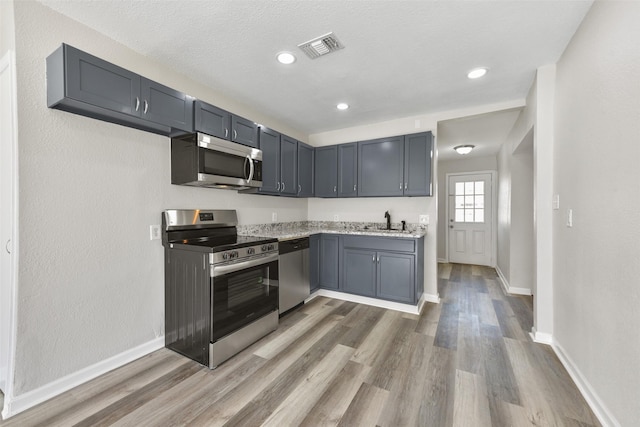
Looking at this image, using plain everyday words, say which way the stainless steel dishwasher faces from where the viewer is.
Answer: facing the viewer and to the right of the viewer

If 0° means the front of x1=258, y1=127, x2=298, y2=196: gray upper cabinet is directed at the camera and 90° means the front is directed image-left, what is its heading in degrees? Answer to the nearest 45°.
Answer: approximately 315°

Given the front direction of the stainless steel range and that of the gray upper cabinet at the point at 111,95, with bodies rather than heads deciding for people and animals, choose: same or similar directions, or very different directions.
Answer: same or similar directions

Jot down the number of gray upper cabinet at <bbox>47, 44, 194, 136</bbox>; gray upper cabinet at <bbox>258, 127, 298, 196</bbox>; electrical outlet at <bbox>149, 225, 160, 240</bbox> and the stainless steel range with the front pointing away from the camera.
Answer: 0

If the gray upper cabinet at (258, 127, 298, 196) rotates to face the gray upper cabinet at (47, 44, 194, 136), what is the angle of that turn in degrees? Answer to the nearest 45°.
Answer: approximately 90° to its right

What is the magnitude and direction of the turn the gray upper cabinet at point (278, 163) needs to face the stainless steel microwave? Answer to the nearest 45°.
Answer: approximately 90° to its right

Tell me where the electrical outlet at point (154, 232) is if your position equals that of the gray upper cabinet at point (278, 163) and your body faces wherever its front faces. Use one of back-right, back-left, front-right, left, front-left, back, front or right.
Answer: right

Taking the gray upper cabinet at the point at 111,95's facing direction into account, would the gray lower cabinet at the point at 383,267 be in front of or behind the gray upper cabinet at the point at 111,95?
in front

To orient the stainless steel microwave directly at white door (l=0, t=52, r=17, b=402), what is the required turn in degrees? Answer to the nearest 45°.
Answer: approximately 135° to its right

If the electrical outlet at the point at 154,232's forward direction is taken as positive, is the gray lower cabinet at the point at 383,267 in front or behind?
in front
